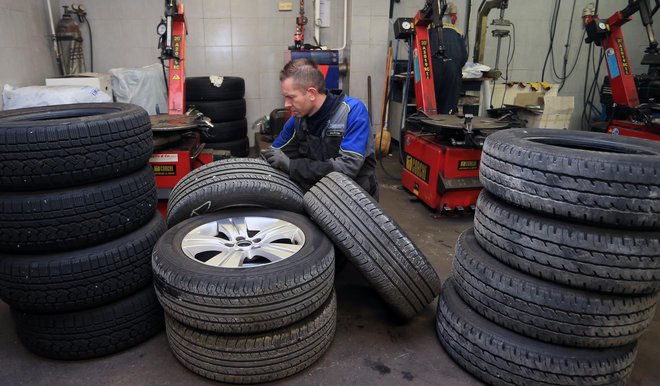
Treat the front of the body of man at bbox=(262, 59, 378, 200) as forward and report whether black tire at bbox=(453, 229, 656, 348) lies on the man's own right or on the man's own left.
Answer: on the man's own left

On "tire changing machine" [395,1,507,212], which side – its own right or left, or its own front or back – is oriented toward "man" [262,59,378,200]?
right

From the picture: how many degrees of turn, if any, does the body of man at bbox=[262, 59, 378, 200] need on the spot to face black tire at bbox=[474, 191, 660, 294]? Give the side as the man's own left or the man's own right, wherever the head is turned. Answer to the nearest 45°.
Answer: approximately 90° to the man's own left

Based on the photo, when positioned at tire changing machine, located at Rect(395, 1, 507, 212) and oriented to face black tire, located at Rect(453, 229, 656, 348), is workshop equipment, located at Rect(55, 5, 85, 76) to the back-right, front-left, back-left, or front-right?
back-right

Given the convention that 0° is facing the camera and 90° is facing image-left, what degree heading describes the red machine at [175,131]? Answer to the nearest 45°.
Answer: approximately 0°

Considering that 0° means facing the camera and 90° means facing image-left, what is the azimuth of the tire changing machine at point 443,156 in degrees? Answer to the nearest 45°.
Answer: approximately 315°

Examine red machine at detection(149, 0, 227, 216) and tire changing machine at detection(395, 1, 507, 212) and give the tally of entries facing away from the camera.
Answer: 0

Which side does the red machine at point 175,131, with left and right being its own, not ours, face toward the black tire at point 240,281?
front

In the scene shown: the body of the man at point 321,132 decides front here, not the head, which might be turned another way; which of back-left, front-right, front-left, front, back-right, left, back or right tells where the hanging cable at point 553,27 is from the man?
back

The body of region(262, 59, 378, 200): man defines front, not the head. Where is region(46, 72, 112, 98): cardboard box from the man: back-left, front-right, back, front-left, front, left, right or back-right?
right

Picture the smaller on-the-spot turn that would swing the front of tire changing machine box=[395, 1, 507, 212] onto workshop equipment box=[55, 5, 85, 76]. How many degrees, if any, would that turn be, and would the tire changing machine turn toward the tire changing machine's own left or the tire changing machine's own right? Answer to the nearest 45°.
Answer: approximately 135° to the tire changing machine's own right
